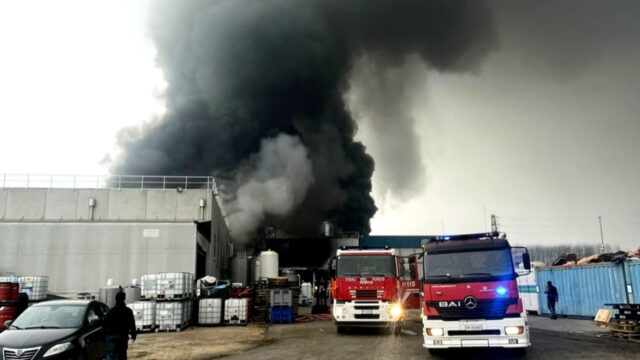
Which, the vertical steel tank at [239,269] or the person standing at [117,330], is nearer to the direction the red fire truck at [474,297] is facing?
the person standing

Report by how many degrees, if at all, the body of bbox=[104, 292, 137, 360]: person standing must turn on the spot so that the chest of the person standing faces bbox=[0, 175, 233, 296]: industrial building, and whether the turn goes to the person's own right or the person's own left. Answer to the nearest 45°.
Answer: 0° — they already face it

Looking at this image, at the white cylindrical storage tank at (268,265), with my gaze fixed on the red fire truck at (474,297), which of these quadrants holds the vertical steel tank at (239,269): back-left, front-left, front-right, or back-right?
back-right

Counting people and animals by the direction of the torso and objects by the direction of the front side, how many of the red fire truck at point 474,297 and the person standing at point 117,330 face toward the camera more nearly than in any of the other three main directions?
1

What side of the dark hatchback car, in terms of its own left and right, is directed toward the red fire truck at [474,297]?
left

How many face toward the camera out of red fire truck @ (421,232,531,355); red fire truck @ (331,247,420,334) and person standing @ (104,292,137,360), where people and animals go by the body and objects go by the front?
2

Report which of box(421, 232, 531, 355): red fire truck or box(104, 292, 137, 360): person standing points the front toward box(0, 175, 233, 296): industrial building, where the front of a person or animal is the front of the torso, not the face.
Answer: the person standing

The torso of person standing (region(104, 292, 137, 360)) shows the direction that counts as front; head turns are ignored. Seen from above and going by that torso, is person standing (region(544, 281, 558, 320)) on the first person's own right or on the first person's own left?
on the first person's own right

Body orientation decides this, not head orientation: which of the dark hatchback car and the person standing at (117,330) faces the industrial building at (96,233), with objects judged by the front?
the person standing

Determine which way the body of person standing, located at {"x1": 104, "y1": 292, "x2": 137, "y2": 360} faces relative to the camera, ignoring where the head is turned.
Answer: away from the camera

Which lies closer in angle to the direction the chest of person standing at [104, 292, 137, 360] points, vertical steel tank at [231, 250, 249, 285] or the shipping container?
the vertical steel tank

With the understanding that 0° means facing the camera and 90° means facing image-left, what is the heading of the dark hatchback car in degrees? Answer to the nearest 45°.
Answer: approximately 45°
